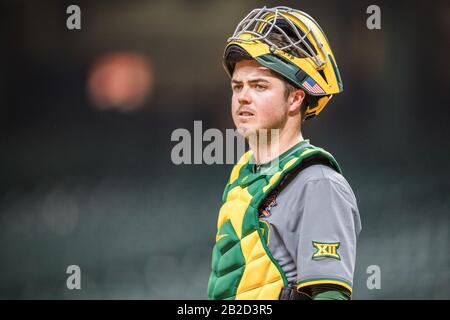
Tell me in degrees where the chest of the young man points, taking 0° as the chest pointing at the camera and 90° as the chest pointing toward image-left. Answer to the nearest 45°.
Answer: approximately 45°
